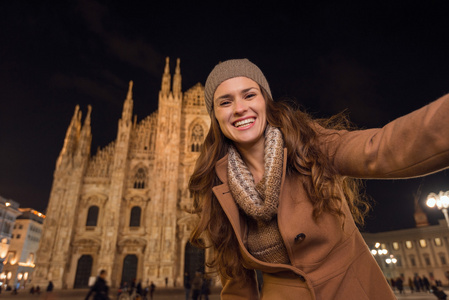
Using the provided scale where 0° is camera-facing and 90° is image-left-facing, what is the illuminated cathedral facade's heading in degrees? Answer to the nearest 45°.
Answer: approximately 0°

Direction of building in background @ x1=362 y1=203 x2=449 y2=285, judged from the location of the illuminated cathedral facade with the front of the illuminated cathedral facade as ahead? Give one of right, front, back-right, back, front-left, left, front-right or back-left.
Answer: left

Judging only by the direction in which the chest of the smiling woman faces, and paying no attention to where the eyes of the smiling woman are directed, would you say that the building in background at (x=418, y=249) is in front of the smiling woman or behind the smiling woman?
behind

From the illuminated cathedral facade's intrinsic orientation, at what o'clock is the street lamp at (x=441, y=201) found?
The street lamp is roughly at 11 o'clock from the illuminated cathedral facade.

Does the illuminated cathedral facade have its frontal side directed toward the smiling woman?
yes

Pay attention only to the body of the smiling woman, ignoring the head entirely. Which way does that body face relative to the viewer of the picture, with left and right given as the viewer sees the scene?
facing the viewer

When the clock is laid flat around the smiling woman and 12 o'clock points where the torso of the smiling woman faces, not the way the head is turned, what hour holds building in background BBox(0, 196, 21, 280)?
The building in background is roughly at 4 o'clock from the smiling woman.

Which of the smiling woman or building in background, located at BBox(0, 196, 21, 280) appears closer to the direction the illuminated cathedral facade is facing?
the smiling woman

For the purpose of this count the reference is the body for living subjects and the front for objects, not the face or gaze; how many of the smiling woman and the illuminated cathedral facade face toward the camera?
2

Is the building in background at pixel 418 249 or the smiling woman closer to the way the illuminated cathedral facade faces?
the smiling woman
